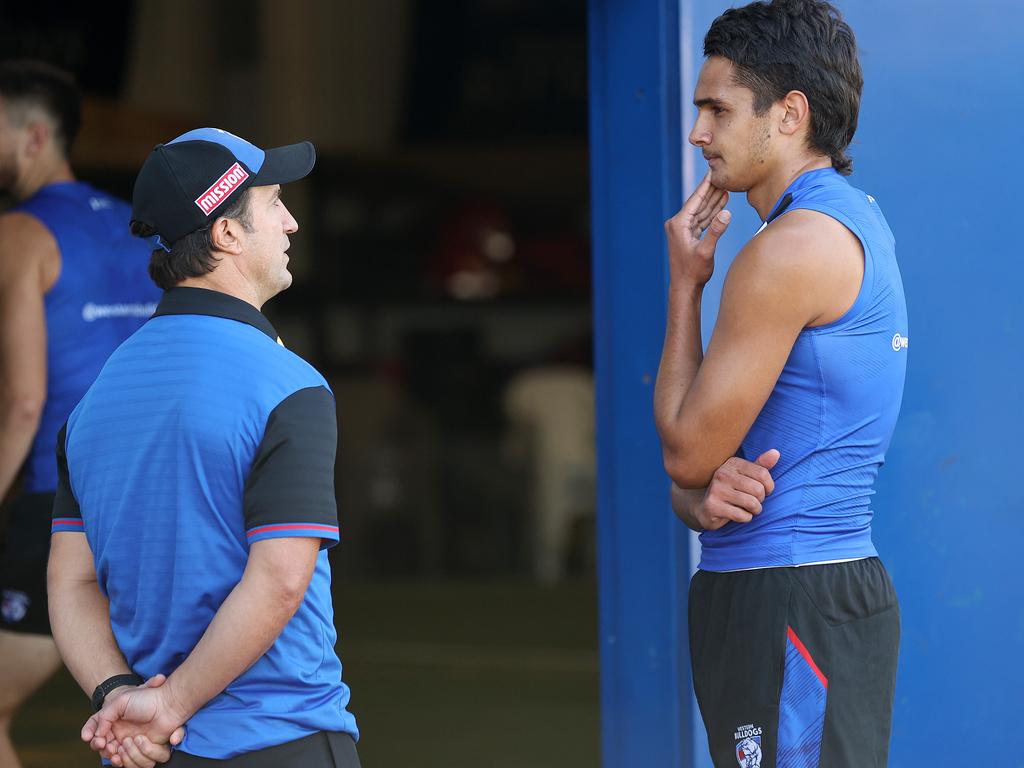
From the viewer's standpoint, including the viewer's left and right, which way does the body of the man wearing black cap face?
facing away from the viewer and to the right of the viewer

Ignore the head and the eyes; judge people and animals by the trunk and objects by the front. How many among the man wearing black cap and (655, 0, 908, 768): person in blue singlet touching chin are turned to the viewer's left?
1

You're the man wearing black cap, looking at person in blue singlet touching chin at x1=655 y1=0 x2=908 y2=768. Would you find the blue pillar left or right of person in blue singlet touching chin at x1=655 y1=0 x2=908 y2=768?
left

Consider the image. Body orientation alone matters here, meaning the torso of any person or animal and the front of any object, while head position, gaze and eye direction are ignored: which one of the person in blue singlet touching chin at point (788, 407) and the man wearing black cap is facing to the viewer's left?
the person in blue singlet touching chin

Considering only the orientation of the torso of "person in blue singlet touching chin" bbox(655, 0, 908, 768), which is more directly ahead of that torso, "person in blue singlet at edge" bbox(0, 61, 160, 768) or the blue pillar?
the person in blue singlet at edge

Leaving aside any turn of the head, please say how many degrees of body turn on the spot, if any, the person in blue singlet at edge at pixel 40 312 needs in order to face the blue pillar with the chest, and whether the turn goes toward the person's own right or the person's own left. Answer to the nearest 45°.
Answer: approximately 180°

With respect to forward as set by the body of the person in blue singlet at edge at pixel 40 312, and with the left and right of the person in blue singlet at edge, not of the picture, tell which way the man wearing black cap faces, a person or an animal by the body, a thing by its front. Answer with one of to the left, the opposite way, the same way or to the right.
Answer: to the right

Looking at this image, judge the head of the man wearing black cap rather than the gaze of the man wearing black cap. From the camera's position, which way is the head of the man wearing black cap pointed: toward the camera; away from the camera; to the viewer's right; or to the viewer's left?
to the viewer's right

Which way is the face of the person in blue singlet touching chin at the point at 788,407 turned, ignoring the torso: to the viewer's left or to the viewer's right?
to the viewer's left

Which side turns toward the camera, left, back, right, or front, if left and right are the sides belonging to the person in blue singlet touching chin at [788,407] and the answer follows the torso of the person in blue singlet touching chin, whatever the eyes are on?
left

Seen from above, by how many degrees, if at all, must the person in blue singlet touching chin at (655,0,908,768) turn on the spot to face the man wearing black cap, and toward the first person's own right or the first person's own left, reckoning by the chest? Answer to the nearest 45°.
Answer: approximately 45° to the first person's own left

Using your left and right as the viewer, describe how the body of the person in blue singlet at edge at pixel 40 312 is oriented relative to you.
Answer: facing away from the viewer and to the left of the viewer
